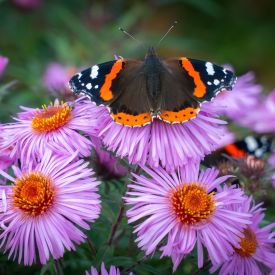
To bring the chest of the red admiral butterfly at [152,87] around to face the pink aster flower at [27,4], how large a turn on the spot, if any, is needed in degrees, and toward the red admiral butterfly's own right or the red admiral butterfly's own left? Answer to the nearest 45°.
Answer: approximately 45° to the red admiral butterfly's own left

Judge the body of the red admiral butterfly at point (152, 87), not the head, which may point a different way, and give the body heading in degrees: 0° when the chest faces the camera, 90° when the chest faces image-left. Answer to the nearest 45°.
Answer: approximately 180°
